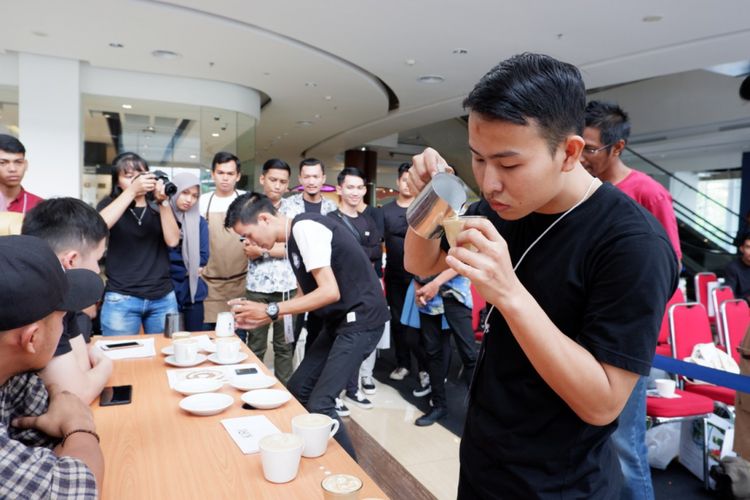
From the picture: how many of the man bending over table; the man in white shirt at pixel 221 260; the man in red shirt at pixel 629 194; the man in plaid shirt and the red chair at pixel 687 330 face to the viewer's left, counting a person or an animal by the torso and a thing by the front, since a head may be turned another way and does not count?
2

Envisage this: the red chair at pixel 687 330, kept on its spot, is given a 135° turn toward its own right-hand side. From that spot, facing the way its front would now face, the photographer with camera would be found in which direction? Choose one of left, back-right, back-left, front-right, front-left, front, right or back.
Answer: front-left

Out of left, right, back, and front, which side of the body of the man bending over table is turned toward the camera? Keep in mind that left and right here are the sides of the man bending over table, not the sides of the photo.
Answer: left

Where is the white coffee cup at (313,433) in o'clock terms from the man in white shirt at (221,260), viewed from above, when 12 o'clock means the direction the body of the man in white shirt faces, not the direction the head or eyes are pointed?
The white coffee cup is roughly at 12 o'clock from the man in white shirt.

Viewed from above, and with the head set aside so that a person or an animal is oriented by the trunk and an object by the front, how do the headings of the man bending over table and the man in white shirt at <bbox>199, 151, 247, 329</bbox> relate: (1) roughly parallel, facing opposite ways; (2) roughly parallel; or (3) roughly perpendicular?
roughly perpendicular

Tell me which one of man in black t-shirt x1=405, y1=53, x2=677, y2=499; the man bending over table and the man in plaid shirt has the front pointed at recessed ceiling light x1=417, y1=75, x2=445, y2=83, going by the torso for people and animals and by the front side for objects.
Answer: the man in plaid shirt

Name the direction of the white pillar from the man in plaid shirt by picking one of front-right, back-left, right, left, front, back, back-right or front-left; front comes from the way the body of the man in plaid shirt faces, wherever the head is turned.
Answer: front-left

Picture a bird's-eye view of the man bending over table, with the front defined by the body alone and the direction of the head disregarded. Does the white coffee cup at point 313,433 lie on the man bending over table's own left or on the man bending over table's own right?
on the man bending over table's own left

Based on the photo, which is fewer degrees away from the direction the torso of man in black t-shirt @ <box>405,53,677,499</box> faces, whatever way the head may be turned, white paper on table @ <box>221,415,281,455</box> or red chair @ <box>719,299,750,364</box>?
the white paper on table

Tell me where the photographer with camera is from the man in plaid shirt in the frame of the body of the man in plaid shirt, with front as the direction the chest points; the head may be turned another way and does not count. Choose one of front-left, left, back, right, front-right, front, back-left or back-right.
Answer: front-left
